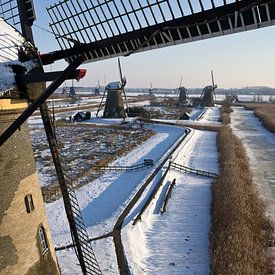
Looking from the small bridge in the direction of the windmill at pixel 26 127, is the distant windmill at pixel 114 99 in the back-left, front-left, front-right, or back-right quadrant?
back-right

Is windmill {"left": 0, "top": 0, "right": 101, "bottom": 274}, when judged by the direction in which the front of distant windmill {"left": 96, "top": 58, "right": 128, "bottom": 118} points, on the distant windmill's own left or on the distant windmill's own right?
on the distant windmill's own right

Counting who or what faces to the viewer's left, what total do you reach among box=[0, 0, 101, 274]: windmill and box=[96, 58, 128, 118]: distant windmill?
0
